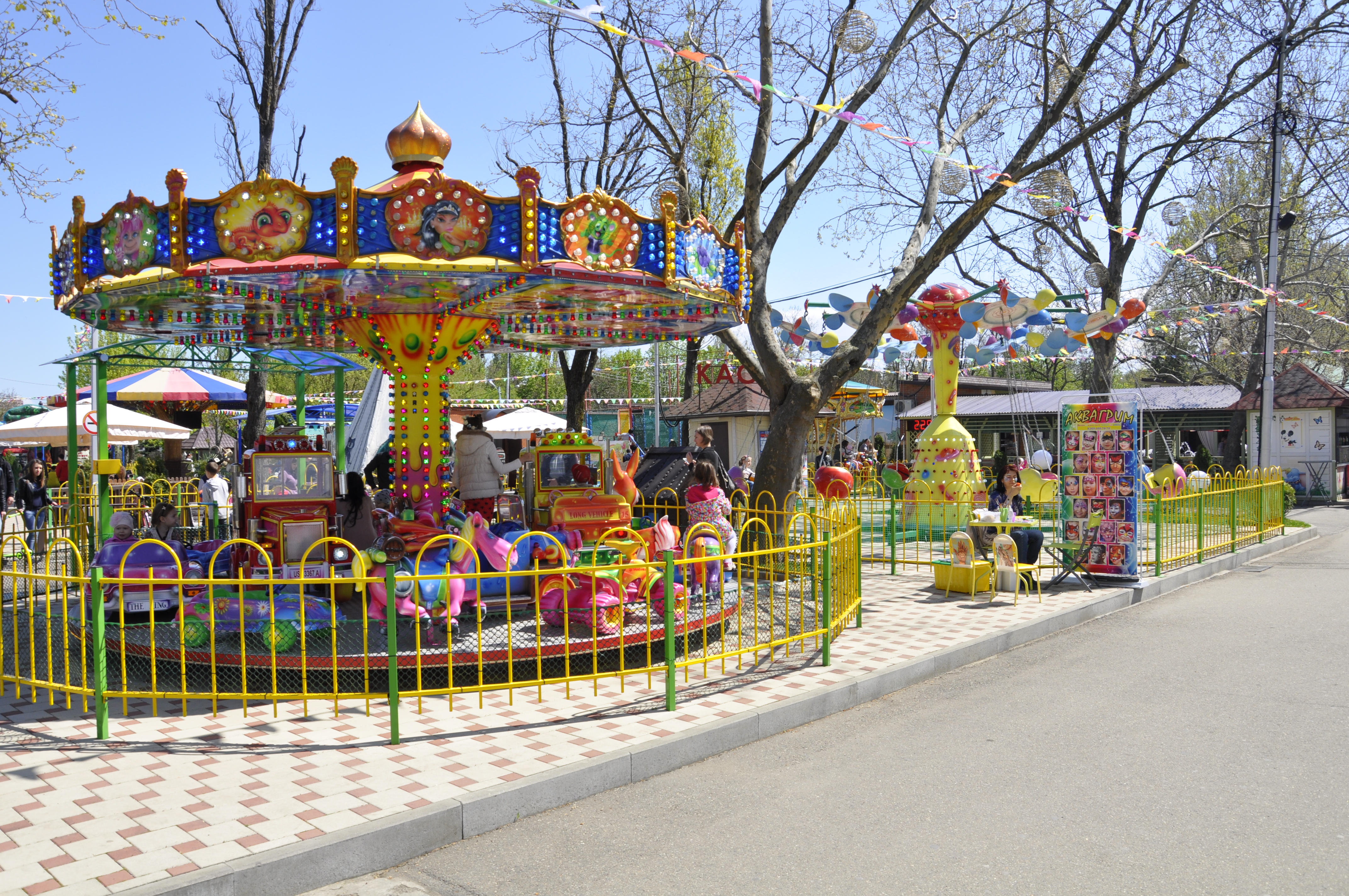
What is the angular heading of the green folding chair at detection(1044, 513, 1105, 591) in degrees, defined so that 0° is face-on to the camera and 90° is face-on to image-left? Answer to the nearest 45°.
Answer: approximately 90°

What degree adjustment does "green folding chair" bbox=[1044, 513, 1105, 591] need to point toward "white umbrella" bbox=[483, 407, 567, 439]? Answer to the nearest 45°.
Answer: approximately 45° to its right

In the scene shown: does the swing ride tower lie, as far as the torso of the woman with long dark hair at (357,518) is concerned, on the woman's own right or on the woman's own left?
on the woman's own right

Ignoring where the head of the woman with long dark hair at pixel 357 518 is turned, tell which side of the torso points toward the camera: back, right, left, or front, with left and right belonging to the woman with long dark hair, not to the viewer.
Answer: back

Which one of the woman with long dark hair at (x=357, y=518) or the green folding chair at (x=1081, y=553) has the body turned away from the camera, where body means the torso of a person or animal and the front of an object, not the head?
the woman with long dark hair

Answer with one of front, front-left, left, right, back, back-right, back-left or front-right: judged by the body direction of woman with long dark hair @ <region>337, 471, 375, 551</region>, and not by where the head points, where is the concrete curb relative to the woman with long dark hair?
back

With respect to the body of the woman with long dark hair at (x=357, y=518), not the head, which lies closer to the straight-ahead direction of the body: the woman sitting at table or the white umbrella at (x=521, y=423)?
the white umbrella

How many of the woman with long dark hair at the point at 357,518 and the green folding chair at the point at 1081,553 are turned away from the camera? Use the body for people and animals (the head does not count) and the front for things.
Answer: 1

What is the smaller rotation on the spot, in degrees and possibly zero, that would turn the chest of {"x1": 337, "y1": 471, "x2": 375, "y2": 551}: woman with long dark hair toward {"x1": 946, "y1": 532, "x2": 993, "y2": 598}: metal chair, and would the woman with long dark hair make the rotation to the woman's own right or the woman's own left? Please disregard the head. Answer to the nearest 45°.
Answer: approximately 90° to the woman's own right
